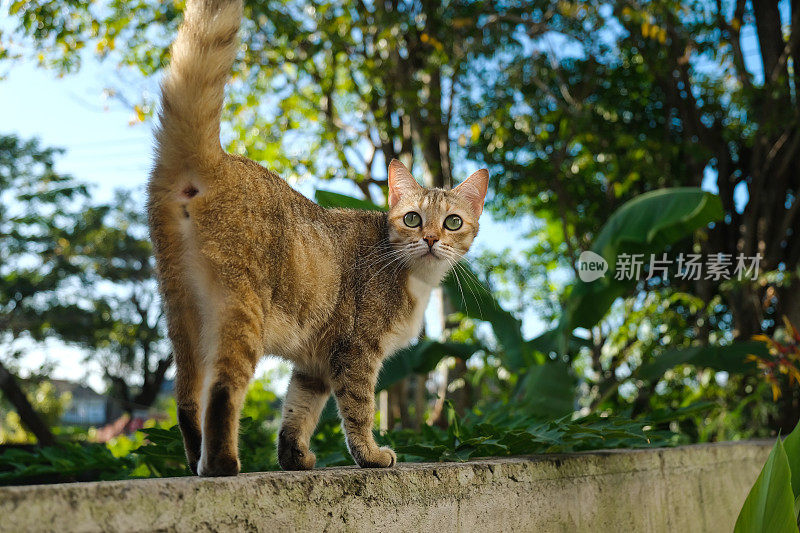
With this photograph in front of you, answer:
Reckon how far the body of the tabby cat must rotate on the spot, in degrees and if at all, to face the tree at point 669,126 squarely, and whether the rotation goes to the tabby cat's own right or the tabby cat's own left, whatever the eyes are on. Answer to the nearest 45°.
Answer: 0° — it already faces it

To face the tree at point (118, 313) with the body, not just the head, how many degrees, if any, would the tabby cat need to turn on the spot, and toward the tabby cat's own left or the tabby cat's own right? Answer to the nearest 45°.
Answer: approximately 45° to the tabby cat's own left

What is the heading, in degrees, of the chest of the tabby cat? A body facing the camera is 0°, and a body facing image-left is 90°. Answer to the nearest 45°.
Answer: approximately 225°
